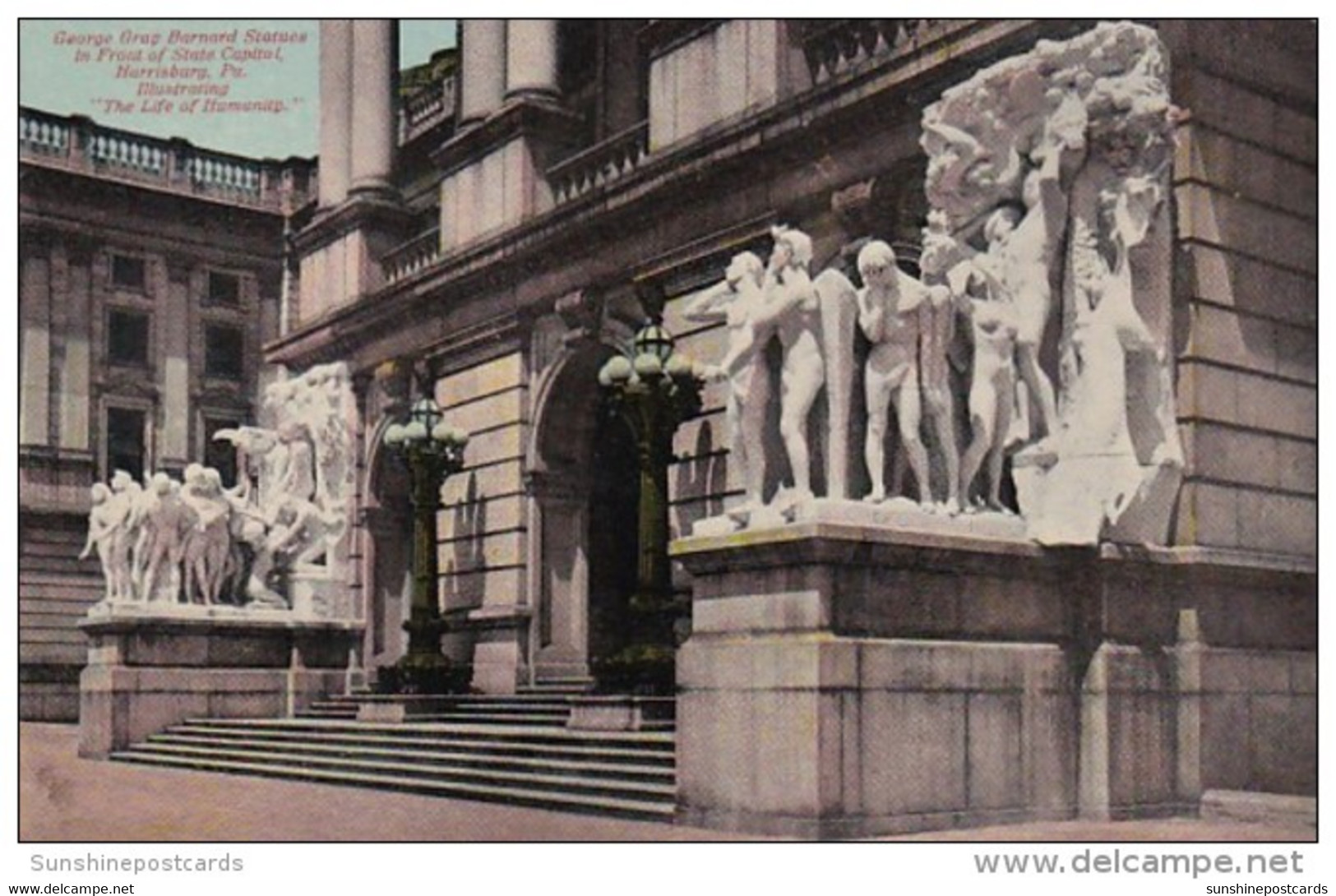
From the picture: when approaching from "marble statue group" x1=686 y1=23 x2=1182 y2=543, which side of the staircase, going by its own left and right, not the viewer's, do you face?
left

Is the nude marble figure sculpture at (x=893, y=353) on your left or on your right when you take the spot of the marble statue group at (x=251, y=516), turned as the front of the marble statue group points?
on your left

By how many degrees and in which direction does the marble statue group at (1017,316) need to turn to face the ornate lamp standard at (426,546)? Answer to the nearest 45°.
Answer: approximately 90° to its right

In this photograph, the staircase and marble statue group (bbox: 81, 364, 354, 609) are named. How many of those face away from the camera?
0

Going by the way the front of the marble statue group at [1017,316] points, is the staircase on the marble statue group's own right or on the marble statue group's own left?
on the marble statue group's own right

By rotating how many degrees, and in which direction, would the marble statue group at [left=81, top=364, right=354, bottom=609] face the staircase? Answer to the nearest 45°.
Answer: approximately 45° to its left

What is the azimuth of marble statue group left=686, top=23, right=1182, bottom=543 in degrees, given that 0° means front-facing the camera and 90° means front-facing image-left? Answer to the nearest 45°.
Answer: approximately 45°

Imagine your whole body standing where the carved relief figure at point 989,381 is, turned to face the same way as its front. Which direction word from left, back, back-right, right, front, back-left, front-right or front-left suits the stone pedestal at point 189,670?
back-right

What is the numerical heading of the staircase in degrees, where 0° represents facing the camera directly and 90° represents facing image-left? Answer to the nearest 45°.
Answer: approximately 45°

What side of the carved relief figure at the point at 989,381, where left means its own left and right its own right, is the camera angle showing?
front

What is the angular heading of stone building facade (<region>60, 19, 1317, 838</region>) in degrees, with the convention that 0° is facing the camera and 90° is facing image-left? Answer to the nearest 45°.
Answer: approximately 45°
